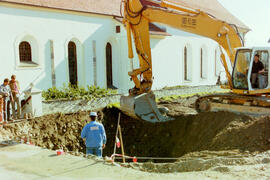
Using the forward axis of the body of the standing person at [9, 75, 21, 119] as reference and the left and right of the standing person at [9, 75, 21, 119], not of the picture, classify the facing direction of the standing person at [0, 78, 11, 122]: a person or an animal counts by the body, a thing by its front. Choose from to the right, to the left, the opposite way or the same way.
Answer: the same way

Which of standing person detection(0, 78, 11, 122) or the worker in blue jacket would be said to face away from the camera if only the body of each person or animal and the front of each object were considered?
the worker in blue jacket

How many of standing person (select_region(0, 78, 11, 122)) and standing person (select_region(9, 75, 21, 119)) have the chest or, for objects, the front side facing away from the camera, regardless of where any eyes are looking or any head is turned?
0

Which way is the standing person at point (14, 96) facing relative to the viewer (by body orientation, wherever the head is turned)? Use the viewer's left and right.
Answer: facing the viewer and to the right of the viewer

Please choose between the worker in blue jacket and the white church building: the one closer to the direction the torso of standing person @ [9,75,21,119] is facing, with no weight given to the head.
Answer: the worker in blue jacket

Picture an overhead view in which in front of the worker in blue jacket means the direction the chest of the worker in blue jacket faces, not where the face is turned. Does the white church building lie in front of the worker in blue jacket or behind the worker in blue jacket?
in front

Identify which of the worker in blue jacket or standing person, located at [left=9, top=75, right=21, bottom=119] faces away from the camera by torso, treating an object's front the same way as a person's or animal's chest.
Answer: the worker in blue jacket

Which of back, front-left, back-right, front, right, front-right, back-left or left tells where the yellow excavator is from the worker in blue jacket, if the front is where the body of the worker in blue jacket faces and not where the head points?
front-right

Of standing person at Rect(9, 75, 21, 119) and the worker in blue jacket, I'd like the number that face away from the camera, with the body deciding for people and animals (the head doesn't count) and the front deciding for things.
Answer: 1

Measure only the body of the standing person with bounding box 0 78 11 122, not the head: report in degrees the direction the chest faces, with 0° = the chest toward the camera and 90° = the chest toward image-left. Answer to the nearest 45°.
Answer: approximately 315°

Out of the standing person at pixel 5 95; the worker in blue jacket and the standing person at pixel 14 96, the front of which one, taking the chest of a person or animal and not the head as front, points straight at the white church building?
the worker in blue jacket

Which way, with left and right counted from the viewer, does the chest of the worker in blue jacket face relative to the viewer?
facing away from the viewer

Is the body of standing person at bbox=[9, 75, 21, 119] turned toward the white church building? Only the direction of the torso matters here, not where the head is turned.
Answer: no
